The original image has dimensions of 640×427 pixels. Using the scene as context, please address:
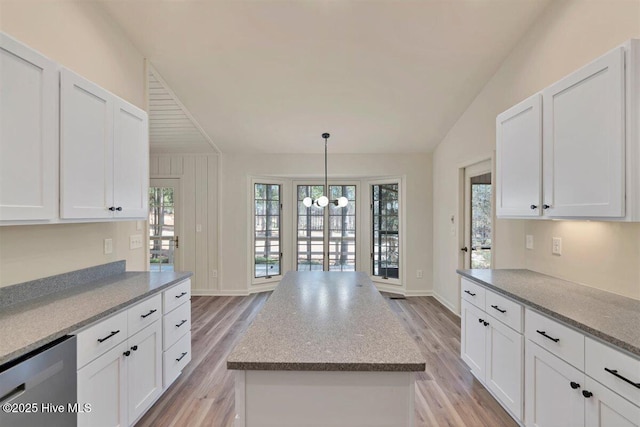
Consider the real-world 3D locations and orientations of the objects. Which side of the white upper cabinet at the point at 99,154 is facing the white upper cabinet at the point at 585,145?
front

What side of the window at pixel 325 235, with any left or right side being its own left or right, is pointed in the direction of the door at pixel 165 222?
right

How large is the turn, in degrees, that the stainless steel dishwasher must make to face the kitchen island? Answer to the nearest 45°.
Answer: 0° — it already faces it

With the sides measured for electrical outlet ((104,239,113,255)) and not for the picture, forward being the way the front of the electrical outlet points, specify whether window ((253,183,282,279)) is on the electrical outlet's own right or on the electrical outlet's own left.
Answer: on the electrical outlet's own left

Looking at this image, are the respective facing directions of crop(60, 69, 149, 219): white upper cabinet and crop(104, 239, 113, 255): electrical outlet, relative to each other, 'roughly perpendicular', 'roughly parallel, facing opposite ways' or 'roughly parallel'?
roughly parallel

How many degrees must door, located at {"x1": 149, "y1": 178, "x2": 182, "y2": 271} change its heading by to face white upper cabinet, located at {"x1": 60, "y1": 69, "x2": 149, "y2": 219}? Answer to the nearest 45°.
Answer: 0° — it already faces it

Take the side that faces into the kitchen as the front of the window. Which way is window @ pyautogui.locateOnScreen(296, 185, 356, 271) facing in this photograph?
toward the camera

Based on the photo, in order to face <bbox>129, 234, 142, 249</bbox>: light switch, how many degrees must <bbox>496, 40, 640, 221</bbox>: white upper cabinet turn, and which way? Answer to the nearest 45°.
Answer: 0° — it already faces it

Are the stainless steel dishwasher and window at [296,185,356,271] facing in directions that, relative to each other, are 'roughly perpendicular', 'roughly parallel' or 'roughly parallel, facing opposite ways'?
roughly perpendicular

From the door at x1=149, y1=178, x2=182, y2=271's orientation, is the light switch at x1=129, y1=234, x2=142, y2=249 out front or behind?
out front

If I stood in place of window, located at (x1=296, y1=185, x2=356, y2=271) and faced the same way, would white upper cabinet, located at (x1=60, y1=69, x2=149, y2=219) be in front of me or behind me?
in front

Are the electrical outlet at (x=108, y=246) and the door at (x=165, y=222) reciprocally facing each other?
no

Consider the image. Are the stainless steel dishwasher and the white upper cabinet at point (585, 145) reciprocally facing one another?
yes

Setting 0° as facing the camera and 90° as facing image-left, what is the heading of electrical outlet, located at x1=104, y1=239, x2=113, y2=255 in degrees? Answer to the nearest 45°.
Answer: approximately 315°

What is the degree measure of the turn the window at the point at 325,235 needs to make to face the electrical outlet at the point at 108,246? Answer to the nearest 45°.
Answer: approximately 45° to its right

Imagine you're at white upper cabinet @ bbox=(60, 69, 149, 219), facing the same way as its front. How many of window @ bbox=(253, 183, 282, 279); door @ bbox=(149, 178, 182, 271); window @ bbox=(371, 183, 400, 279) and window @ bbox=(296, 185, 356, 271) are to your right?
0

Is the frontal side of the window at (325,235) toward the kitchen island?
yes

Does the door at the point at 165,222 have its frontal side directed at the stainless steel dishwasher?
yes

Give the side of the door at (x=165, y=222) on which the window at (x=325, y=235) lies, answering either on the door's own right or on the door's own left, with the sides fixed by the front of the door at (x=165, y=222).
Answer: on the door's own left

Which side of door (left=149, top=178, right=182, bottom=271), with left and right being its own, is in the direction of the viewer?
front

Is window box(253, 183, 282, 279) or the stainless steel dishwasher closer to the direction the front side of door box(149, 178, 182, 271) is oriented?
the stainless steel dishwasher

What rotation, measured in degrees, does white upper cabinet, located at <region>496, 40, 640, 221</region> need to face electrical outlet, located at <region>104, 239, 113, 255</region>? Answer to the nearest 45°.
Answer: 0° — it already faces it

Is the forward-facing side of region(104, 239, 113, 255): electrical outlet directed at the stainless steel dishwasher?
no
